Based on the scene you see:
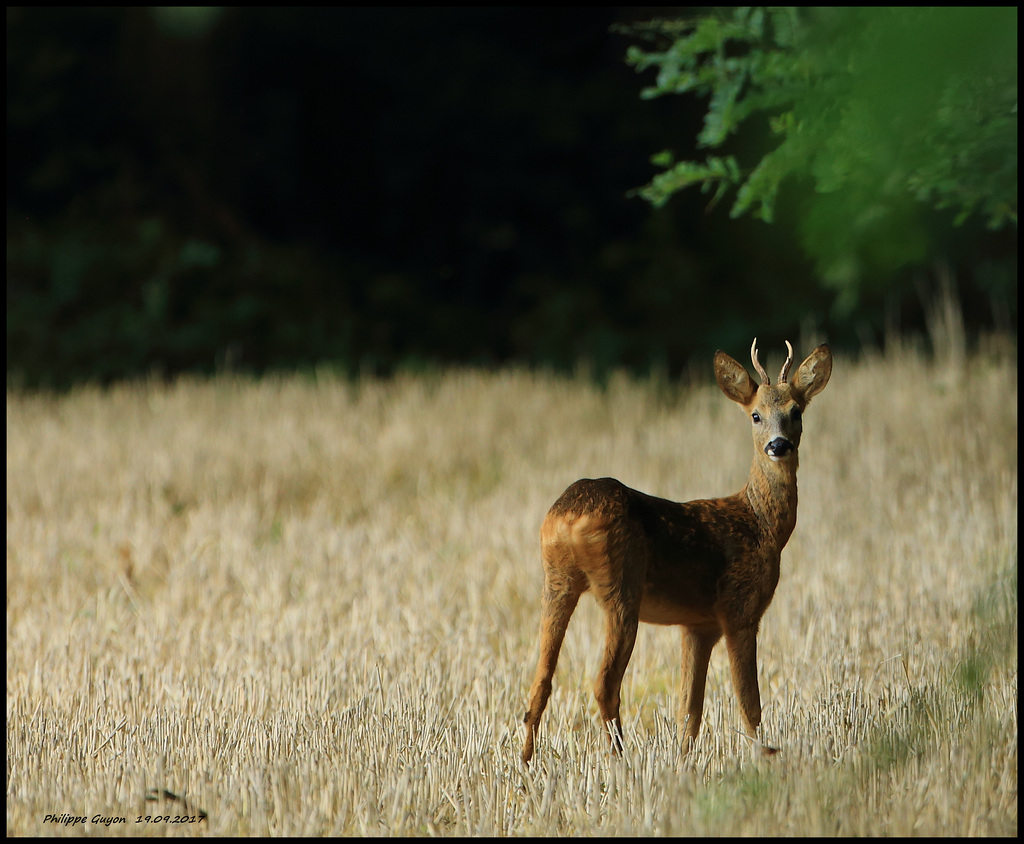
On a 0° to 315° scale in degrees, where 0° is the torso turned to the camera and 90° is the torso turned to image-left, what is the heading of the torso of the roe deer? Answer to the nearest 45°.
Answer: approximately 225°
